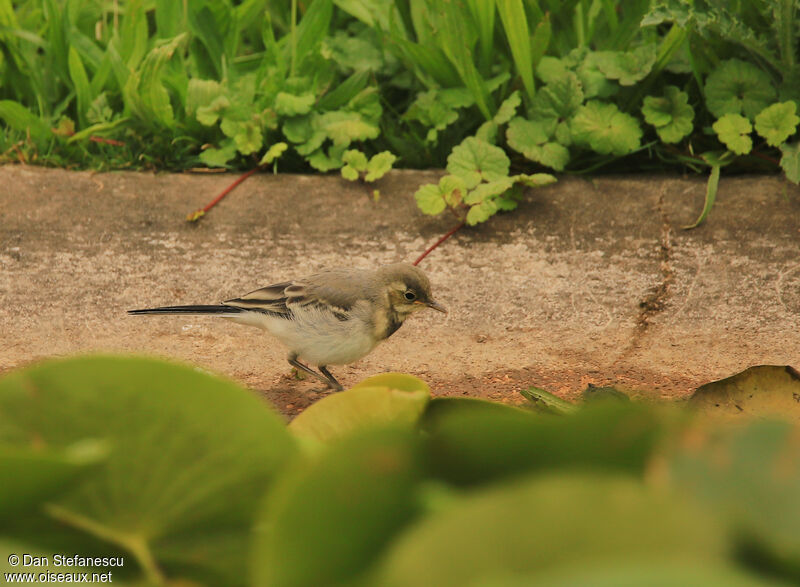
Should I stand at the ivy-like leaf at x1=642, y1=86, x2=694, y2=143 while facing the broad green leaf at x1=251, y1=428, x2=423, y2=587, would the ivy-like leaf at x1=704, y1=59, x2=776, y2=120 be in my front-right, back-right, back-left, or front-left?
back-left

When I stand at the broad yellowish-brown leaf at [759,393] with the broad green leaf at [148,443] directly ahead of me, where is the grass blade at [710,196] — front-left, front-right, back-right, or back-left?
back-right

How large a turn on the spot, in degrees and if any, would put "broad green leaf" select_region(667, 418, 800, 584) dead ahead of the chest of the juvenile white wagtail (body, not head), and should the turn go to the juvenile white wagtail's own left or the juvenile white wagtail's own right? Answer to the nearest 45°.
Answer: approximately 90° to the juvenile white wagtail's own right

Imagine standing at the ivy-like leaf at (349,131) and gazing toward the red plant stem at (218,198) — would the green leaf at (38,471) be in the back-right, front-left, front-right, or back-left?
front-left

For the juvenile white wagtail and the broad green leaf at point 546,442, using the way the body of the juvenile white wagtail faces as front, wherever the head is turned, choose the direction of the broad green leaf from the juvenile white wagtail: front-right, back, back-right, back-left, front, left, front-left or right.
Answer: right

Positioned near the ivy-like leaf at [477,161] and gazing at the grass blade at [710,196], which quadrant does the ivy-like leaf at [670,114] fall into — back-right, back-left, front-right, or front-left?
front-left

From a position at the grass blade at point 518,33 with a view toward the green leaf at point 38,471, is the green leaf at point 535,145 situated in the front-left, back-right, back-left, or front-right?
front-left

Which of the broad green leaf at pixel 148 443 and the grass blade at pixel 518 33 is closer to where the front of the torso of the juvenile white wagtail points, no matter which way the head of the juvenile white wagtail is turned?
the grass blade

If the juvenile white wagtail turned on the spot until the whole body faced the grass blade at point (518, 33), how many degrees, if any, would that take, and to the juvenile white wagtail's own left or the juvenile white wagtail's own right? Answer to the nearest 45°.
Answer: approximately 45° to the juvenile white wagtail's own left

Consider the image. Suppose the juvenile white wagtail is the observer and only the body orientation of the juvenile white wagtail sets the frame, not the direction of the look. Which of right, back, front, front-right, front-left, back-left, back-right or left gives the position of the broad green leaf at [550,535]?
right

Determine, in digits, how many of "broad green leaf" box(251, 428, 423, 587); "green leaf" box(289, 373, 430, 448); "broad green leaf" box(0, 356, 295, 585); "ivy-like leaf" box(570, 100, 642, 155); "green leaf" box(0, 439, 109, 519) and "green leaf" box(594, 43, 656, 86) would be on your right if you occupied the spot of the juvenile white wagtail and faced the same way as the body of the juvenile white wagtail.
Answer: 4

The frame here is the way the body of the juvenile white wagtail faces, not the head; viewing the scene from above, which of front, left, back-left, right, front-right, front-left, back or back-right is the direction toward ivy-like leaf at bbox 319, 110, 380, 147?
left

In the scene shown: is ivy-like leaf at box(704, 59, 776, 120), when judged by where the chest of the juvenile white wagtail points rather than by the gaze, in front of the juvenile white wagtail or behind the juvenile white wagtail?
in front

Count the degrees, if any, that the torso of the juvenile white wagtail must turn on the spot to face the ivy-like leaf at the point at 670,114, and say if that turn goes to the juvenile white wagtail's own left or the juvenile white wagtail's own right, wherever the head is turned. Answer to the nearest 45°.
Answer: approximately 45° to the juvenile white wagtail's own left

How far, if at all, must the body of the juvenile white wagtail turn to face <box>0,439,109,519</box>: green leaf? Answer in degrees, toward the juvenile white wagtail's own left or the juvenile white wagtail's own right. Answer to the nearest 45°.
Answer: approximately 90° to the juvenile white wagtail's own right

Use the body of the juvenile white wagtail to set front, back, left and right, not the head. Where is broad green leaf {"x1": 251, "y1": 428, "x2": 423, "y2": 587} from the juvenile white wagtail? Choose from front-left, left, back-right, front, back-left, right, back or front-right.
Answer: right

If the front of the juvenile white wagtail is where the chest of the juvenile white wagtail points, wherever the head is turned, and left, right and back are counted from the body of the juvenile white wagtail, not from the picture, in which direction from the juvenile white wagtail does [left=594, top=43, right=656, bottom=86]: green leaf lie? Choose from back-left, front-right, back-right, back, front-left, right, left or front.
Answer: front-left

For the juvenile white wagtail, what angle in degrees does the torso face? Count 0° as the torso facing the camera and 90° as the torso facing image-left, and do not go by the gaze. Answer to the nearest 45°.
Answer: approximately 270°

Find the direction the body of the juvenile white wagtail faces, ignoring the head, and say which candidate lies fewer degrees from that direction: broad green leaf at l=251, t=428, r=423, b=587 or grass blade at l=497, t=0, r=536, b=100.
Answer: the grass blade
